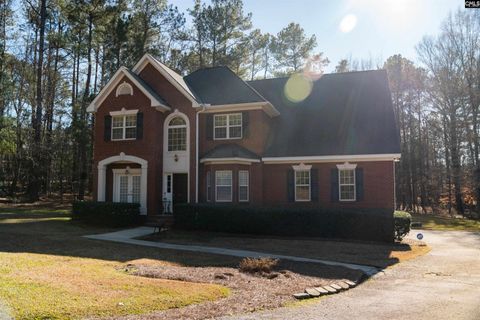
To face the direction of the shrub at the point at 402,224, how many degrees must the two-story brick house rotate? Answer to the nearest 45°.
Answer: approximately 45° to its left

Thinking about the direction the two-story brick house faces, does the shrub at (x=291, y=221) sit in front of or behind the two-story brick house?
in front

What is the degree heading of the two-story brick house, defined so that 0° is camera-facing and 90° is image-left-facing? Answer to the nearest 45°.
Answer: approximately 0°

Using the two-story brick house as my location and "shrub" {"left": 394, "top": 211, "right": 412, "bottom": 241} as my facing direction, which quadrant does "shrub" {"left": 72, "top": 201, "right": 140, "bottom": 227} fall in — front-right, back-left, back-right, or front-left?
back-right
